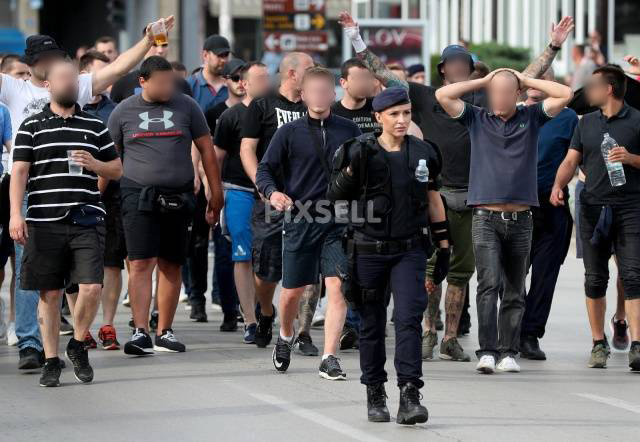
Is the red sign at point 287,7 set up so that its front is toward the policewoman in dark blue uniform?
yes

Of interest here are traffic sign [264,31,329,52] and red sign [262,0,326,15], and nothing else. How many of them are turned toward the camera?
2

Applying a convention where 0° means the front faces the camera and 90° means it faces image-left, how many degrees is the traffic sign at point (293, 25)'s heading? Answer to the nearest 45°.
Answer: approximately 0°
